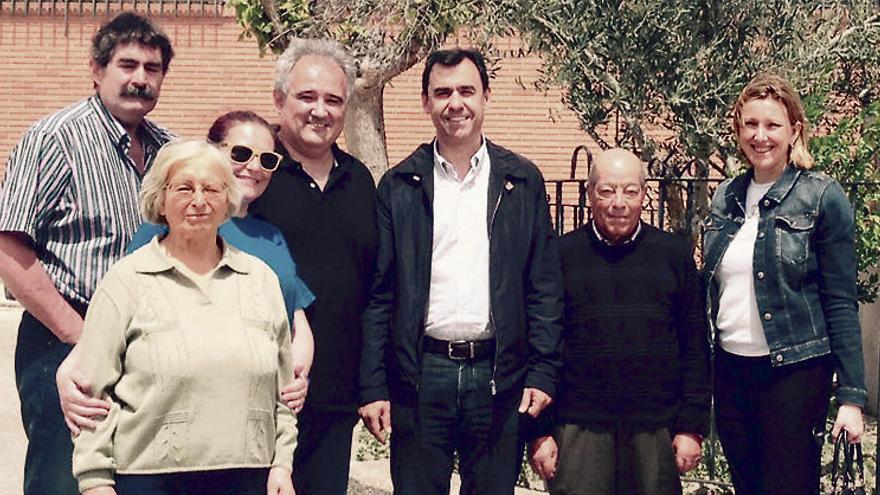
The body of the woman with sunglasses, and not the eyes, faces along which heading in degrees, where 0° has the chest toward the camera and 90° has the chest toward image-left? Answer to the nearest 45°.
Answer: approximately 0°

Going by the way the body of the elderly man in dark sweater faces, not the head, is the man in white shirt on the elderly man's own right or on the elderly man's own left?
on the elderly man's own right

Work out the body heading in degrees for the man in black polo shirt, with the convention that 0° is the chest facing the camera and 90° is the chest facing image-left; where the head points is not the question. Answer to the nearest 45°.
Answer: approximately 0°

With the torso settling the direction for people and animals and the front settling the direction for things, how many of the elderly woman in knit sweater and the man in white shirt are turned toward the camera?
2

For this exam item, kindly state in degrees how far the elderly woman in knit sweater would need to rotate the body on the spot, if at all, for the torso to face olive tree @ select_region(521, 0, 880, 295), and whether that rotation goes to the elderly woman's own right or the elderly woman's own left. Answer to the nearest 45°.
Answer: approximately 135° to the elderly woman's own left

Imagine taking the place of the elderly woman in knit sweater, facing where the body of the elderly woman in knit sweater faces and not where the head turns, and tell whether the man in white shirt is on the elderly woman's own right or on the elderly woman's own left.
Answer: on the elderly woman's own left

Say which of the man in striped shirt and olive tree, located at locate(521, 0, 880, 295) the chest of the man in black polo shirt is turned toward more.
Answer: the man in striped shirt

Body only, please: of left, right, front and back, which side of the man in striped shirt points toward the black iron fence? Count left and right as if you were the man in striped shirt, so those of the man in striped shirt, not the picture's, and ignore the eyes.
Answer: left

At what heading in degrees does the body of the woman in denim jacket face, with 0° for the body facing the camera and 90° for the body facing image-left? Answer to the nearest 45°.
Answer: approximately 45°

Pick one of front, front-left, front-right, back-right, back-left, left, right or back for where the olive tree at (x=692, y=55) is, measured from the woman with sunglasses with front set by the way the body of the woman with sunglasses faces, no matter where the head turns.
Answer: back-left
